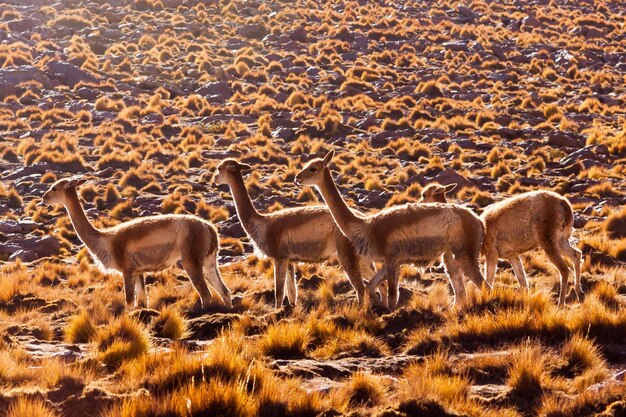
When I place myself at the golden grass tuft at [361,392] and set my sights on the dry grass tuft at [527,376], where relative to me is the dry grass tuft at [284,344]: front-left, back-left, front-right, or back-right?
back-left

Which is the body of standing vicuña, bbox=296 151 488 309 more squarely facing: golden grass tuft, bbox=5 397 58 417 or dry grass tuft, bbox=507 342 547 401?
the golden grass tuft

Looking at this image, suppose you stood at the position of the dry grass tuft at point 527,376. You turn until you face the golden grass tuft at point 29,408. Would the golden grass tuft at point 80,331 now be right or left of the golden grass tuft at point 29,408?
right

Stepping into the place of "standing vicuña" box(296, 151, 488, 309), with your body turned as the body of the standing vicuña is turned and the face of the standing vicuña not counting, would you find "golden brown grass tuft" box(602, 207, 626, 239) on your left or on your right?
on your right

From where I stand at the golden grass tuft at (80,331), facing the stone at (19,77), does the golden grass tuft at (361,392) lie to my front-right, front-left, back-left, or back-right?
back-right

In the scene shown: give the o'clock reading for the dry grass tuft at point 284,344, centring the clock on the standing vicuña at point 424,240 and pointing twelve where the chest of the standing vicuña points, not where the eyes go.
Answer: The dry grass tuft is roughly at 10 o'clock from the standing vicuña.

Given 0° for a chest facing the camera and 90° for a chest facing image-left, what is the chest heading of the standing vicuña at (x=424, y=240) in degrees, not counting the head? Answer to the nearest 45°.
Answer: approximately 90°

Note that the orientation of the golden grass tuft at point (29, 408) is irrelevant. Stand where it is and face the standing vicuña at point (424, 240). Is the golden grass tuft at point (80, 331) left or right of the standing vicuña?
left

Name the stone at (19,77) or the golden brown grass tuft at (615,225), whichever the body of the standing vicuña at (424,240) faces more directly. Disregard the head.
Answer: the stone

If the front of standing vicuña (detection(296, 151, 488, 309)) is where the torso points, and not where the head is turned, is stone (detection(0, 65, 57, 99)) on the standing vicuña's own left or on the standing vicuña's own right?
on the standing vicuña's own right

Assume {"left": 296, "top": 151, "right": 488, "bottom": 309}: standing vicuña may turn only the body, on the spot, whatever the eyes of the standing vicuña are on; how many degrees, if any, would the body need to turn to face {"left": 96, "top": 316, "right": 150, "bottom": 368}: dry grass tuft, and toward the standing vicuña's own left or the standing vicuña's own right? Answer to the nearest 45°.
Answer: approximately 45° to the standing vicuña's own left

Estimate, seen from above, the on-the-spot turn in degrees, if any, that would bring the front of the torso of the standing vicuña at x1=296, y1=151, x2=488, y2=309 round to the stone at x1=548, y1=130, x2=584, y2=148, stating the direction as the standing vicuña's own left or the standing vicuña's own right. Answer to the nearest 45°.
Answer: approximately 90° to the standing vicuña's own right

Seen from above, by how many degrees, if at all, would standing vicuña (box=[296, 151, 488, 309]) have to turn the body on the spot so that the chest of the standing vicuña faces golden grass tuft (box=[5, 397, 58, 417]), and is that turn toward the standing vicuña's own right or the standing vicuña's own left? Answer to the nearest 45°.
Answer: approximately 45° to the standing vicuña's own left

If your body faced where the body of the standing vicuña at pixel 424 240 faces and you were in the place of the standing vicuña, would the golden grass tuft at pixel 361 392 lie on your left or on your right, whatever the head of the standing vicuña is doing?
on your left
